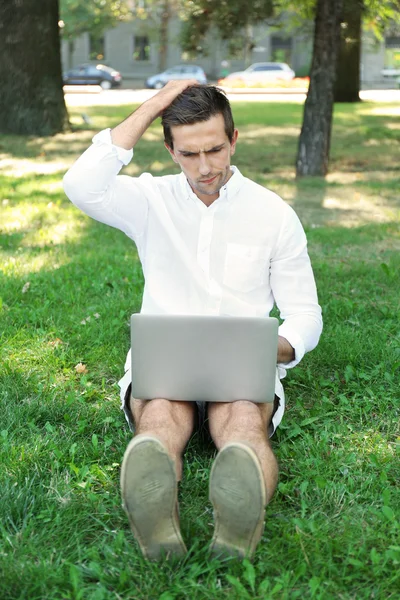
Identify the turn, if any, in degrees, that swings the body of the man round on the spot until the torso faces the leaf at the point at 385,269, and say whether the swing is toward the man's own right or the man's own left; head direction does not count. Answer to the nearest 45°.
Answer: approximately 135° to the man's own left

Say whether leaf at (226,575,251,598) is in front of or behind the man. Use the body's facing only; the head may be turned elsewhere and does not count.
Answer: in front

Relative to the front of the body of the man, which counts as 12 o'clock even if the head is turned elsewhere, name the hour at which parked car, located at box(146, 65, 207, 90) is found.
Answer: The parked car is roughly at 6 o'clock from the man.

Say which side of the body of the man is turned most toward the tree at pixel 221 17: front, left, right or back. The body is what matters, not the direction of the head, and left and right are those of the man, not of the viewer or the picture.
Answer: back

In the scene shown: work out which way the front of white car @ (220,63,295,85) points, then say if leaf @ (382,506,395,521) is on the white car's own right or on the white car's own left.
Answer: on the white car's own left

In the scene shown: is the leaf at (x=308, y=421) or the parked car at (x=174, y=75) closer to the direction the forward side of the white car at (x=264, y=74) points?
the parked car

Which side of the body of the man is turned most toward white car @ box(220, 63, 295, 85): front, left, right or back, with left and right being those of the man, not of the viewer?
back

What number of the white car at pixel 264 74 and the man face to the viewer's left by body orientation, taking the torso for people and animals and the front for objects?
1

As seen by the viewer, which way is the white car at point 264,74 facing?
to the viewer's left

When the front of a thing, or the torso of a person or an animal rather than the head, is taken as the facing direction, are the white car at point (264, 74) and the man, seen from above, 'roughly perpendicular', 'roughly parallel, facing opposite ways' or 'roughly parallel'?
roughly perpendicular

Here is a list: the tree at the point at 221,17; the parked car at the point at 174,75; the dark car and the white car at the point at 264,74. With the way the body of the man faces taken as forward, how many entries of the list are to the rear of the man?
4

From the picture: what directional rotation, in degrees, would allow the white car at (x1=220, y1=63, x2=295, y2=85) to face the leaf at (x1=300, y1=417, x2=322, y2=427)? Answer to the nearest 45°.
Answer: approximately 90° to its left

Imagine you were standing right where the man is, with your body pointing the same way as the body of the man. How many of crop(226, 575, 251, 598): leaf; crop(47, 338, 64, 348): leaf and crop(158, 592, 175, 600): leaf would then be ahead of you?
2

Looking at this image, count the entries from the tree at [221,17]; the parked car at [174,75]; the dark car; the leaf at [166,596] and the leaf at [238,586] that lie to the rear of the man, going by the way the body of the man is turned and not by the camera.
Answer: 3

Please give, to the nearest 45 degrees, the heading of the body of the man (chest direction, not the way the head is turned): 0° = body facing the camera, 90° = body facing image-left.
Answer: approximately 0°

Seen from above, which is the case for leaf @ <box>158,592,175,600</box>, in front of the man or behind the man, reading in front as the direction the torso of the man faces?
in front

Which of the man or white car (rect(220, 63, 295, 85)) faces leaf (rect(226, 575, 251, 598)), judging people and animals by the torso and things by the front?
the man
